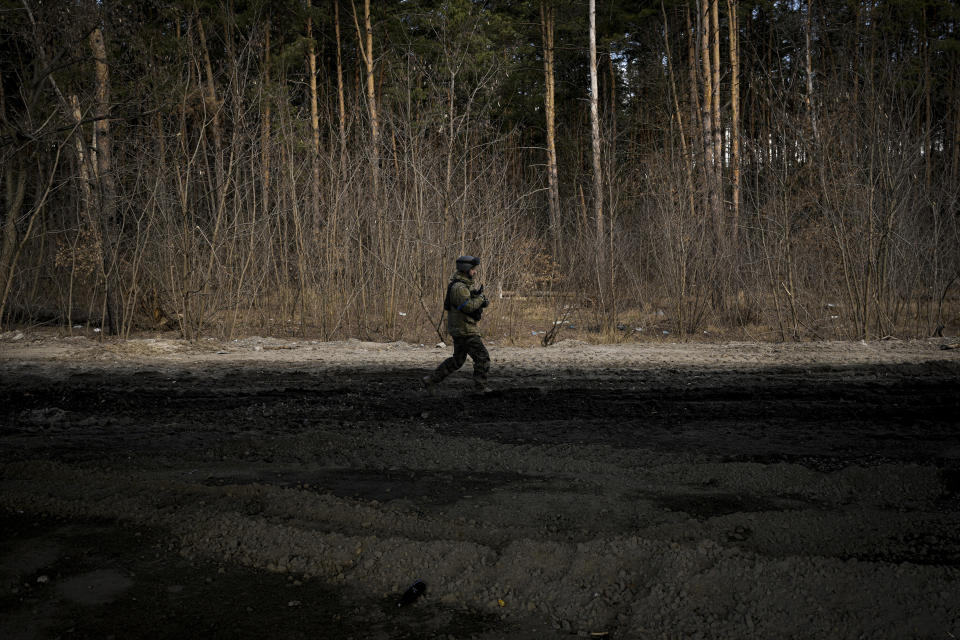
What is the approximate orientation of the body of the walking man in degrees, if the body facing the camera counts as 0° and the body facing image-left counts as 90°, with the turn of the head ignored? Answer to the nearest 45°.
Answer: approximately 270°

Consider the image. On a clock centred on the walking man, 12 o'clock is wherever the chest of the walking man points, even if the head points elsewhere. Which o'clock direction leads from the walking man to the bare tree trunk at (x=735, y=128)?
The bare tree trunk is roughly at 10 o'clock from the walking man.

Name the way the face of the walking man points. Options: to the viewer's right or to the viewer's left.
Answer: to the viewer's right

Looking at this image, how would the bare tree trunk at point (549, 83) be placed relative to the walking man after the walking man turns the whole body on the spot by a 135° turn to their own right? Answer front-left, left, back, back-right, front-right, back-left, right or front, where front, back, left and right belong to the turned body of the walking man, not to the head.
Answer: back-right

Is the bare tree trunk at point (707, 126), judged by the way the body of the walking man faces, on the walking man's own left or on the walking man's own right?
on the walking man's own left

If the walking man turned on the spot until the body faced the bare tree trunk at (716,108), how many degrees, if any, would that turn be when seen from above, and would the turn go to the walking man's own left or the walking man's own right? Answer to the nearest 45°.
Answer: approximately 45° to the walking man's own left
